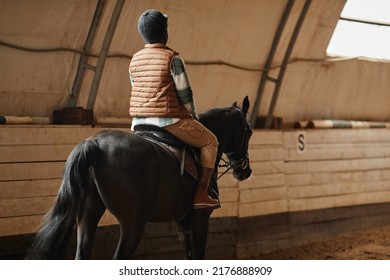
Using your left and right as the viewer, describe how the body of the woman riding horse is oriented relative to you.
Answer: facing away from the viewer and to the right of the viewer

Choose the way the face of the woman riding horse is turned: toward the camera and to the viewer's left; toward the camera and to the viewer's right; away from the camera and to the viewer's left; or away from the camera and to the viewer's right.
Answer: away from the camera and to the viewer's right

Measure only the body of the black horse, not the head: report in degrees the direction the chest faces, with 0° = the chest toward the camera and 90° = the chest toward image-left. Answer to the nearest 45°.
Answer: approximately 225°
